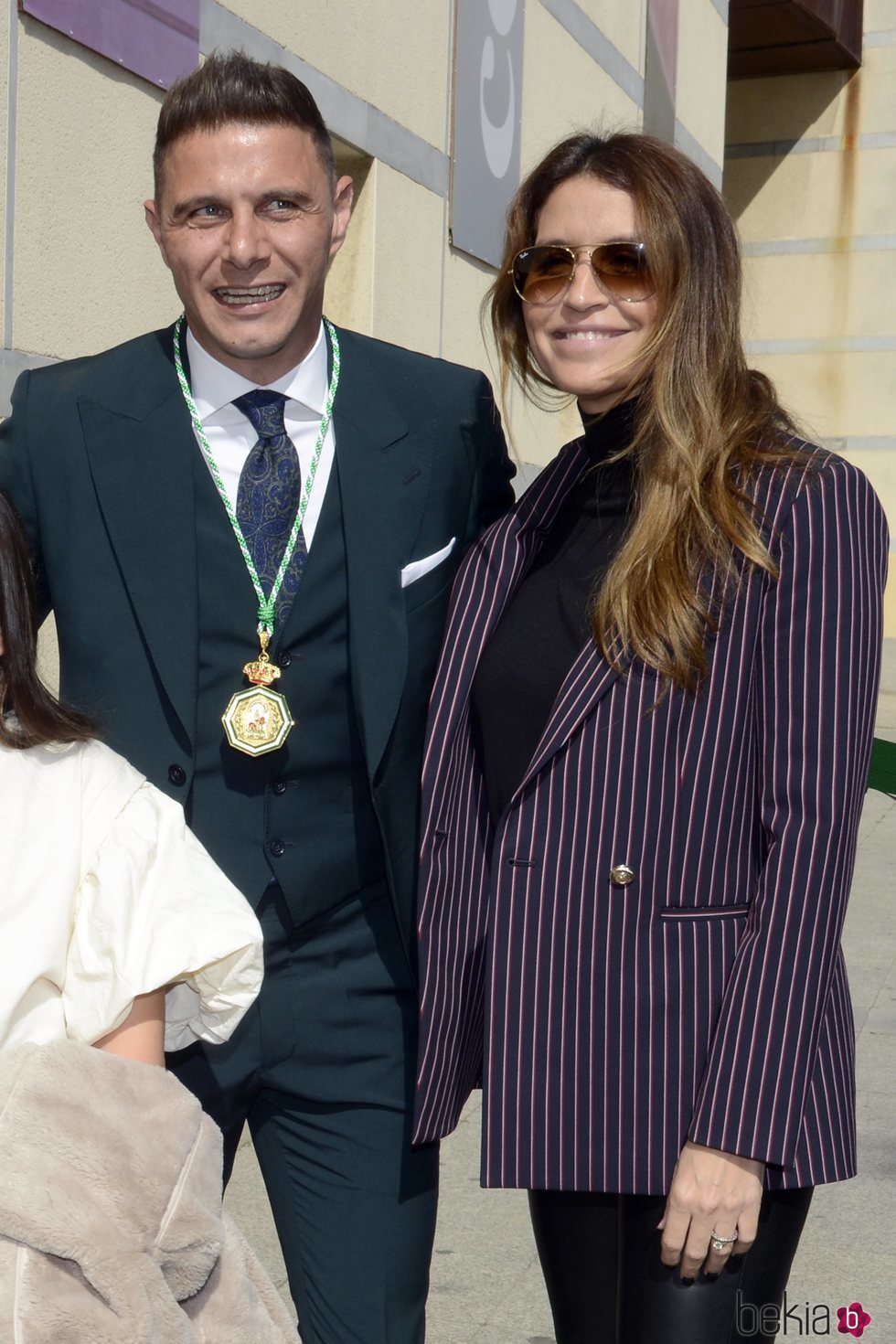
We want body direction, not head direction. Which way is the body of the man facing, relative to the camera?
toward the camera

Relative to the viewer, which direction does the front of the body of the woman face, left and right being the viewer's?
facing the viewer and to the left of the viewer

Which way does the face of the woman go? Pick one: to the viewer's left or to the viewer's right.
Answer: to the viewer's left

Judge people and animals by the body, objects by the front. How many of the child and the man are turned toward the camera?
2

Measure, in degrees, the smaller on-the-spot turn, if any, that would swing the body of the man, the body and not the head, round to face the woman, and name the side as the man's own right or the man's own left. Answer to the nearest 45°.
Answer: approximately 45° to the man's own left

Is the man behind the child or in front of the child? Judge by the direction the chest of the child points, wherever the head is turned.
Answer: behind

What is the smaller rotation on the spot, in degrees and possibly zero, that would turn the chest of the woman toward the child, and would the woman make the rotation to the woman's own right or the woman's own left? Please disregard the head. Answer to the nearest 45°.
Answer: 0° — they already face them

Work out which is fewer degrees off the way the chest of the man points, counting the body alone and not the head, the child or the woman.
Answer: the child

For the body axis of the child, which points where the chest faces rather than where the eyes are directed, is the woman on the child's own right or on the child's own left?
on the child's own left

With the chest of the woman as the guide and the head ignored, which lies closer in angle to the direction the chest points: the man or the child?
the child
